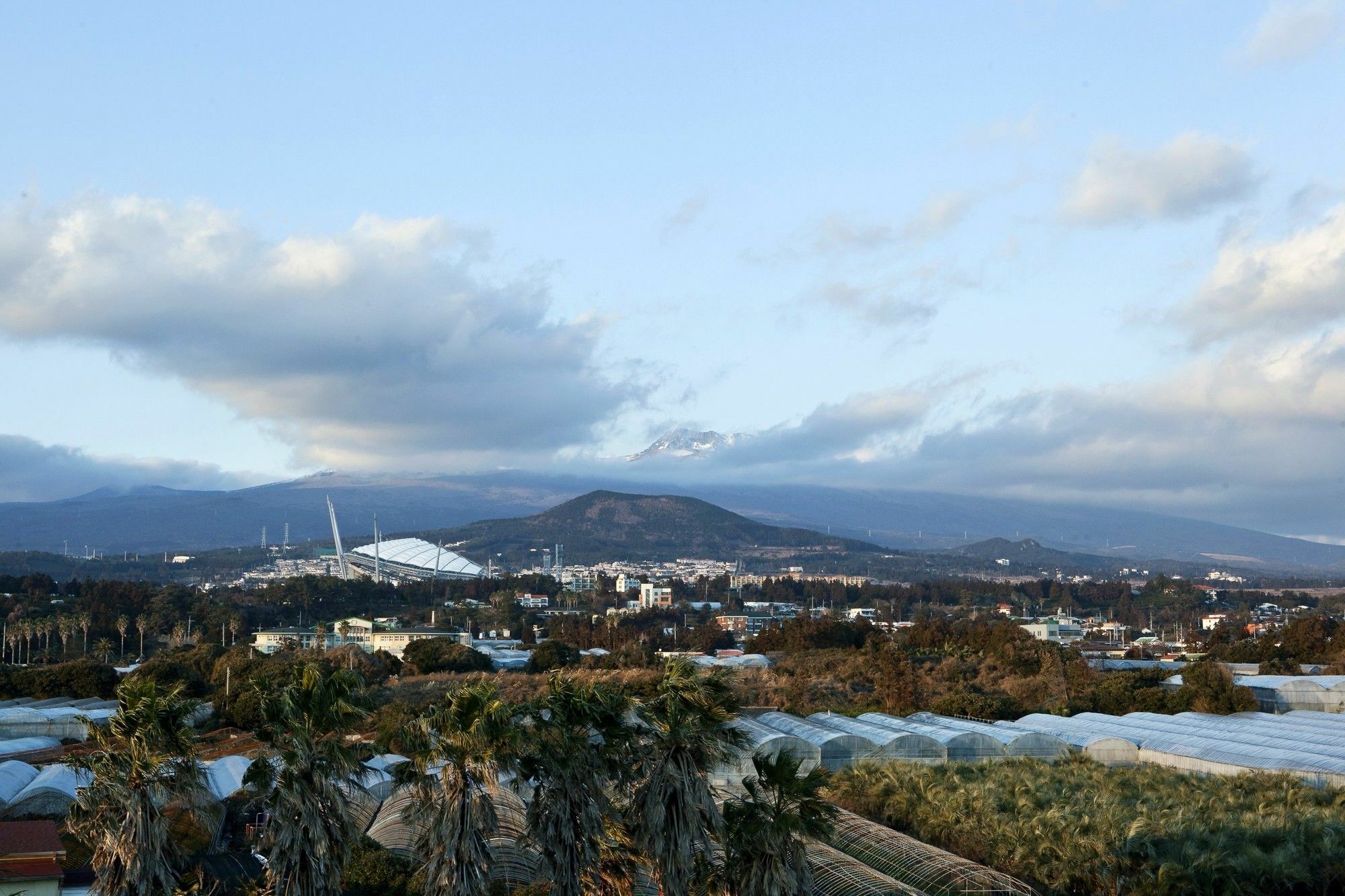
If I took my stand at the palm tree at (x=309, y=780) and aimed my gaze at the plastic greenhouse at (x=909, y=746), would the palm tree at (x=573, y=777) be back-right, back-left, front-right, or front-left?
front-right

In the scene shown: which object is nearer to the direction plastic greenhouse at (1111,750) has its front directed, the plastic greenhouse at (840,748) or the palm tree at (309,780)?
the palm tree

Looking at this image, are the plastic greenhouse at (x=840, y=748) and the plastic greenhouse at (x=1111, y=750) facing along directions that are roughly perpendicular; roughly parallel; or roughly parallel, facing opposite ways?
roughly parallel

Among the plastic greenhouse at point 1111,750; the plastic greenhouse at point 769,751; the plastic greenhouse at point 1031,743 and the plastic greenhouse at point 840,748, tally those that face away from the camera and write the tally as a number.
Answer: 0

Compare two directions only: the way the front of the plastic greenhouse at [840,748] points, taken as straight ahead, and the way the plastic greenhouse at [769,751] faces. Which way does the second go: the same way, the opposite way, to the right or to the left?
the same way

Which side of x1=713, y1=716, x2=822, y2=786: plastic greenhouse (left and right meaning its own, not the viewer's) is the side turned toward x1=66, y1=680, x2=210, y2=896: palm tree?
right

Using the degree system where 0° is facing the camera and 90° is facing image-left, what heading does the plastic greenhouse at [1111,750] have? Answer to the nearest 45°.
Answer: approximately 315°

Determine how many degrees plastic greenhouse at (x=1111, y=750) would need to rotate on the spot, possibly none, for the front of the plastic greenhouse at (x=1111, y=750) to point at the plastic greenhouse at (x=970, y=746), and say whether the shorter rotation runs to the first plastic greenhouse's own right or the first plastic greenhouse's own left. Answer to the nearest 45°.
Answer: approximately 135° to the first plastic greenhouse's own right

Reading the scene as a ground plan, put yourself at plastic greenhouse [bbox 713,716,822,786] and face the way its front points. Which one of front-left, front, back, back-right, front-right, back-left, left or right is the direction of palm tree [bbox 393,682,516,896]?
front-right

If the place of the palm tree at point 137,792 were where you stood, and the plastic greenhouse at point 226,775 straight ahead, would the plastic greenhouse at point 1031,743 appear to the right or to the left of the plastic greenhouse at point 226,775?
right

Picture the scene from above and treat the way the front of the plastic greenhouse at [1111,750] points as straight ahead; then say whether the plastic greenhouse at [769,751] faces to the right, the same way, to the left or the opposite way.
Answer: the same way

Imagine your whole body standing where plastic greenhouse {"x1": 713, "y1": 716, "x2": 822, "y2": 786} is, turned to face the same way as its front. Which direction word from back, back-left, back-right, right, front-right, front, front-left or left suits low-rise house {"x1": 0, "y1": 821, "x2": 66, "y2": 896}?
right

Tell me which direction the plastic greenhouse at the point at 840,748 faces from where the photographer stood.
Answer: facing the viewer and to the right of the viewer

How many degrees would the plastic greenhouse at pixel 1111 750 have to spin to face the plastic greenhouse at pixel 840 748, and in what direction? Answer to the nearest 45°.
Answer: approximately 90° to its right

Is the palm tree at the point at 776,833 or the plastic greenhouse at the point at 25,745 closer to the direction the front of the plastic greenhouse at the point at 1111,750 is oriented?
the palm tree
